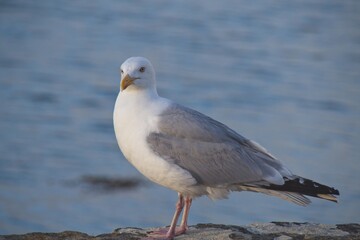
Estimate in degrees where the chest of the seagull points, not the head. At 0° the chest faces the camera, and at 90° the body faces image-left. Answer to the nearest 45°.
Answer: approximately 90°
